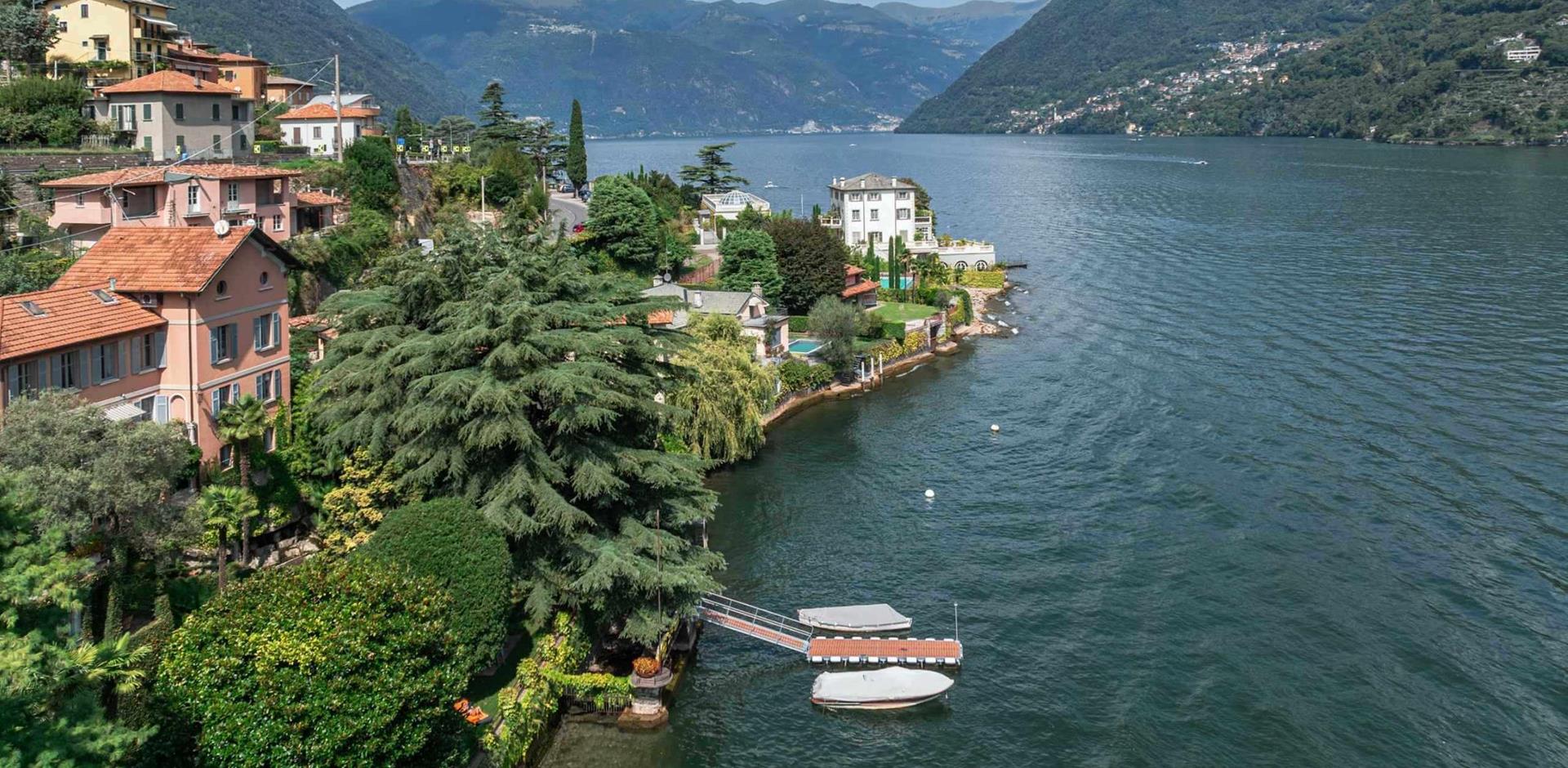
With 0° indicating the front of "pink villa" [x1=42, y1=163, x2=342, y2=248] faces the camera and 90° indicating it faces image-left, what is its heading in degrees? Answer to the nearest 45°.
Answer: approximately 0°

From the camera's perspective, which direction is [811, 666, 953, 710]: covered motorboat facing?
to the viewer's right

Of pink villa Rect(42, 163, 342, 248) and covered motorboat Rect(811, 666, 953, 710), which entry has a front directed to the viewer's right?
the covered motorboat

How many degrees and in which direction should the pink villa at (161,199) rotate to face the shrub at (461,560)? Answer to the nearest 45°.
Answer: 0° — it already faces it

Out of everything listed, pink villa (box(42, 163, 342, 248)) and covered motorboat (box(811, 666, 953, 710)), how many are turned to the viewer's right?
1
